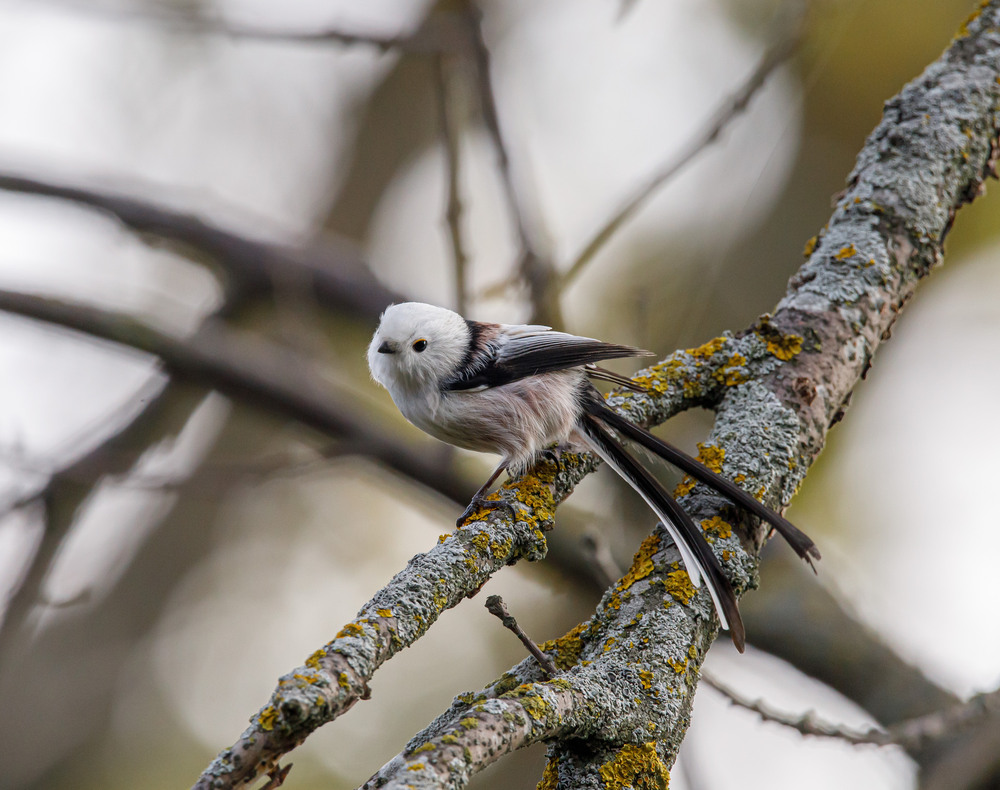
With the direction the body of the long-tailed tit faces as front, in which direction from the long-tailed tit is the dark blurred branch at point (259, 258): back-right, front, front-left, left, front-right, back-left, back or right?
front-right

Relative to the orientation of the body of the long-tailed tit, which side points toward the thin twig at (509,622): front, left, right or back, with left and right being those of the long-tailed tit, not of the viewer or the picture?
left

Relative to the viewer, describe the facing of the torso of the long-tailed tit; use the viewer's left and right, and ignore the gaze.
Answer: facing to the left of the viewer

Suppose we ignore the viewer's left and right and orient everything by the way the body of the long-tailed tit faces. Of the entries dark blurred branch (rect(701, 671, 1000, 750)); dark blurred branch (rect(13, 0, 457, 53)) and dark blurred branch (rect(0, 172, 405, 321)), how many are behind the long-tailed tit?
1

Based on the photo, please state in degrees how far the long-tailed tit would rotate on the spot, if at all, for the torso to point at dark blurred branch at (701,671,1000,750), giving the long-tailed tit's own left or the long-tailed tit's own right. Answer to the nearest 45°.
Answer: approximately 180°

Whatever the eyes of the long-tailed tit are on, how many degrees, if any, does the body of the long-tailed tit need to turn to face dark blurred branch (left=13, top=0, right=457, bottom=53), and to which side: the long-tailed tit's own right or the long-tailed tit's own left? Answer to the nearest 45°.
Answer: approximately 90° to the long-tailed tit's own right
